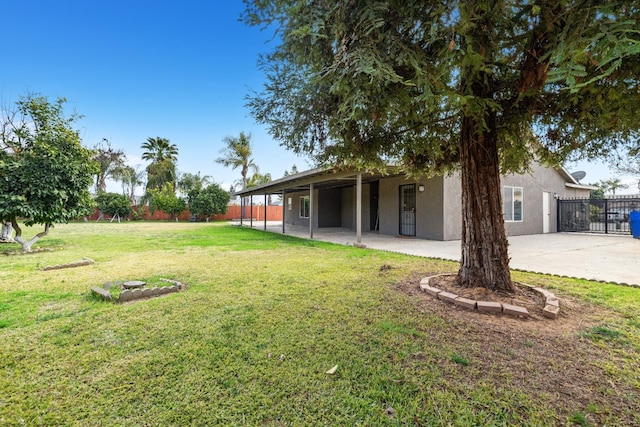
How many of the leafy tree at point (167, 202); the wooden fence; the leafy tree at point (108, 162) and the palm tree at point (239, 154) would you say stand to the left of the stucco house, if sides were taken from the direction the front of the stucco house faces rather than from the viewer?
0

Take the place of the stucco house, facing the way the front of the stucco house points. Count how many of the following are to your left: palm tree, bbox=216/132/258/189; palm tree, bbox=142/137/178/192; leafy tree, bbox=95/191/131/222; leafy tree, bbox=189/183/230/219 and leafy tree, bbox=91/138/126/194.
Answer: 0

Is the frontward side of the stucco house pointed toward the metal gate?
no

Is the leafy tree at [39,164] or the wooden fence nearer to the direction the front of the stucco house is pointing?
the leafy tree

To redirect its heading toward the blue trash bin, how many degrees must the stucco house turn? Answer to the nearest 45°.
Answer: approximately 135° to its left

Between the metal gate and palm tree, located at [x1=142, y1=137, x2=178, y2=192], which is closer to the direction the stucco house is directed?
the palm tree

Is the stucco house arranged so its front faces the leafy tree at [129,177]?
no

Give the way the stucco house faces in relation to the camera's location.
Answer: facing the viewer and to the left of the viewer

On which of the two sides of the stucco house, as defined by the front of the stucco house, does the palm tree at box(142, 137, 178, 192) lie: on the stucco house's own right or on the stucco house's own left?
on the stucco house's own right

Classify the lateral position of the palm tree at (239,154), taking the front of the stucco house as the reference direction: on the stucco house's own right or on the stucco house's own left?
on the stucco house's own right

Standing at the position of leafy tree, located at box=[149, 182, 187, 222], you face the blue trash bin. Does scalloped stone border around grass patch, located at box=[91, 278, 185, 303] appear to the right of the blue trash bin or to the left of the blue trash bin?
right

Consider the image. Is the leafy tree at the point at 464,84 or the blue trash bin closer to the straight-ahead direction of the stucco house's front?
the leafy tree

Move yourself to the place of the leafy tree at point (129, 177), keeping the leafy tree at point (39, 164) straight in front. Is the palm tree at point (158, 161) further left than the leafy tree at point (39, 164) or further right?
left

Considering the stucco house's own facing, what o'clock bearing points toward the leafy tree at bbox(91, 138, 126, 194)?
The leafy tree is roughly at 2 o'clock from the stucco house.

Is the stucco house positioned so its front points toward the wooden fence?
no

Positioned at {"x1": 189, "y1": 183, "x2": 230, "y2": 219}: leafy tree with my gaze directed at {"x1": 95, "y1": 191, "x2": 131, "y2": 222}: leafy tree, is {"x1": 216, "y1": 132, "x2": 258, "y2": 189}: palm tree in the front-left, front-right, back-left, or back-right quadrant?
back-right

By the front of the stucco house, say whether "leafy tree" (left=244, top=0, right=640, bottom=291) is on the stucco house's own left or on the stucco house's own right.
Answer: on the stucco house's own left

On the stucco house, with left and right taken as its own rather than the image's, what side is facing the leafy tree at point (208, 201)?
right

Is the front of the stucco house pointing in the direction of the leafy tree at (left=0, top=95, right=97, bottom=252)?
yes
